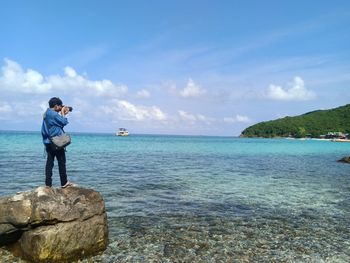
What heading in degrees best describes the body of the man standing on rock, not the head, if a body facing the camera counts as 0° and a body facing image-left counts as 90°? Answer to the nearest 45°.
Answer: approximately 270°
